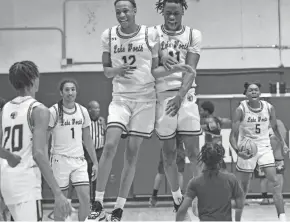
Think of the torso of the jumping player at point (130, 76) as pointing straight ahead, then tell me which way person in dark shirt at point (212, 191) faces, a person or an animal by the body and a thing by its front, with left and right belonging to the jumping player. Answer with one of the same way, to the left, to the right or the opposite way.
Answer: the opposite way

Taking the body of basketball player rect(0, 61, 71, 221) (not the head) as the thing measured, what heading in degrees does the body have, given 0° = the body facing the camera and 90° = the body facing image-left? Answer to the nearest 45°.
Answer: approximately 225°

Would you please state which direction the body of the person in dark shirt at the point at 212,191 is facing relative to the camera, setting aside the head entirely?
away from the camera
